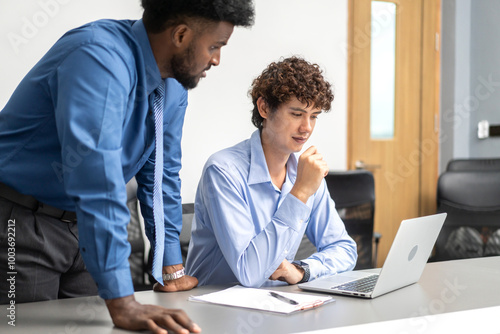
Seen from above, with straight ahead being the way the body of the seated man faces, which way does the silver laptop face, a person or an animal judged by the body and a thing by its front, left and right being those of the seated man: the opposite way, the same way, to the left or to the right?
the opposite way

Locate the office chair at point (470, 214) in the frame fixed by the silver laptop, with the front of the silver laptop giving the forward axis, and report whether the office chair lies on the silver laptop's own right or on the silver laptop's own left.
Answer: on the silver laptop's own right

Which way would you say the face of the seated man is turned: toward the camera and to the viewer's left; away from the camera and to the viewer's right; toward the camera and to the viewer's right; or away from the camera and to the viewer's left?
toward the camera and to the viewer's right

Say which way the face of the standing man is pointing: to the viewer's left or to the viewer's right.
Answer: to the viewer's right

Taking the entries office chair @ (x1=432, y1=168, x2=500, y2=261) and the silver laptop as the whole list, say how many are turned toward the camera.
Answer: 1

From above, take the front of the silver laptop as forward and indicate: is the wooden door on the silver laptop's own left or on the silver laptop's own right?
on the silver laptop's own right

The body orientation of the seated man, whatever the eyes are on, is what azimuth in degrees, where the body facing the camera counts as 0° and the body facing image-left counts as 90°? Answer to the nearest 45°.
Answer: approximately 315°

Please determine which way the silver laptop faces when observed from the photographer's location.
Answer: facing away from the viewer and to the left of the viewer

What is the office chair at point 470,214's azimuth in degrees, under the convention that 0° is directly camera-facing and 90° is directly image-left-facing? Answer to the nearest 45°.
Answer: approximately 0°

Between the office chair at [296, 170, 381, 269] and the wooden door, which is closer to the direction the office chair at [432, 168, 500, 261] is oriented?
the office chair
